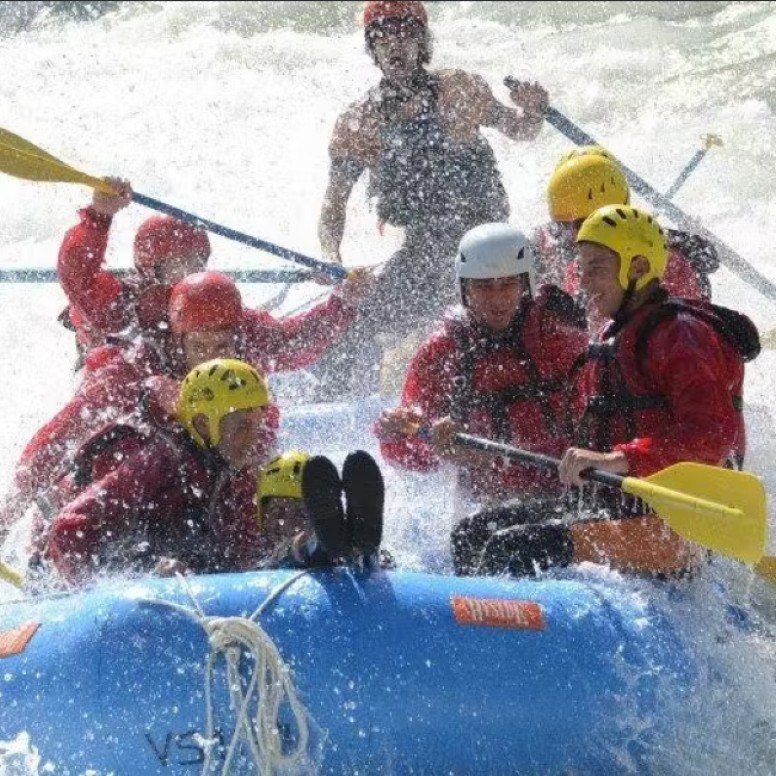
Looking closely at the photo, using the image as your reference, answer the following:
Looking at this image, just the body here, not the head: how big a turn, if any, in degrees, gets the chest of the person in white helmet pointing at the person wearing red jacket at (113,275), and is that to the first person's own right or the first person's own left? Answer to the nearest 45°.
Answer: approximately 135° to the first person's own right

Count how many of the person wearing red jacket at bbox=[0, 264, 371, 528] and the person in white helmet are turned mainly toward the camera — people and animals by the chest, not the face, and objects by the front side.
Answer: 2

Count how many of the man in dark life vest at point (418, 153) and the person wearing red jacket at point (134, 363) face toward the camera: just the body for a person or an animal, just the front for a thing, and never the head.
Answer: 2

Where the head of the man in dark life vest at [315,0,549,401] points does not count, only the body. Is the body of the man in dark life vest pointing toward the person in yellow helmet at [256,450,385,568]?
yes

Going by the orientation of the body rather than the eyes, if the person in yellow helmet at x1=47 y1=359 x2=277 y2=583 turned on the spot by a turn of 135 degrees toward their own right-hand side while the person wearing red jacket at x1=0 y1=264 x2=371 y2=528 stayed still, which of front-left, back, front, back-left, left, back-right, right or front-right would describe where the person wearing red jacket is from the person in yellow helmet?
right

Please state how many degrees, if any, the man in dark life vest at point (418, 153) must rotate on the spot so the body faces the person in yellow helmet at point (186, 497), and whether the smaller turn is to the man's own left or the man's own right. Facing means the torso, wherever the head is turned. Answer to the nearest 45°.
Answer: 0° — they already face them

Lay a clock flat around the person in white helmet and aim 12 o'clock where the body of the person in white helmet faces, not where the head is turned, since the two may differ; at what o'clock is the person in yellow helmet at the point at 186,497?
The person in yellow helmet is roughly at 2 o'clock from the person in white helmet.
